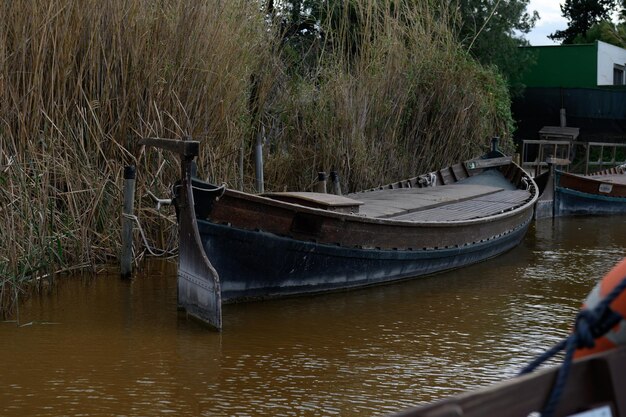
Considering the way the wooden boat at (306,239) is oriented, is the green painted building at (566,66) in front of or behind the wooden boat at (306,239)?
in front

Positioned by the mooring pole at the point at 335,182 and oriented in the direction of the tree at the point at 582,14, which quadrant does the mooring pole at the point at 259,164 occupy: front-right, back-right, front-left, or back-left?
back-left

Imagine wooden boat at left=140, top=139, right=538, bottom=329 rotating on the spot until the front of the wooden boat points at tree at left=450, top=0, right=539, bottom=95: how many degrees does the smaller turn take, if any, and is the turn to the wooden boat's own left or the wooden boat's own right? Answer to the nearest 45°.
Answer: approximately 45° to the wooden boat's own left

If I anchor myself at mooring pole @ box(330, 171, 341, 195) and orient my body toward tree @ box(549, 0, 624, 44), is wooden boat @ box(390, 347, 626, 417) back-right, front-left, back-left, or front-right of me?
back-right

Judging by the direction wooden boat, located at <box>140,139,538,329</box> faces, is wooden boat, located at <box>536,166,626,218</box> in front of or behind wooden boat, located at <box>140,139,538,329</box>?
in front

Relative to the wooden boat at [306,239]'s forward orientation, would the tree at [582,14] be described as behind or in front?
in front

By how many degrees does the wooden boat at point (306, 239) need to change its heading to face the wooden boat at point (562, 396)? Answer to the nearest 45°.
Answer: approximately 135° to its right

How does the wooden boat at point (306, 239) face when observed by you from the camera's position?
facing away from the viewer and to the right of the viewer
